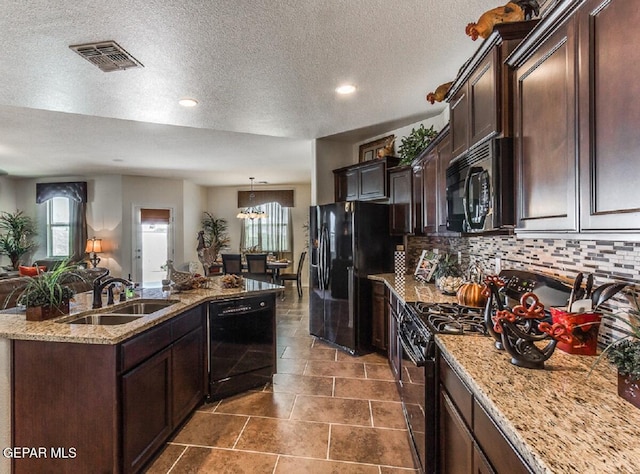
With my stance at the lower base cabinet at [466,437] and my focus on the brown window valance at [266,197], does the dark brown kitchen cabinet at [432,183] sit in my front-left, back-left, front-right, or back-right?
front-right

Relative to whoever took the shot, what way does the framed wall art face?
facing the viewer and to the left of the viewer

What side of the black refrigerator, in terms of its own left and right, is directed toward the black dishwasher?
front

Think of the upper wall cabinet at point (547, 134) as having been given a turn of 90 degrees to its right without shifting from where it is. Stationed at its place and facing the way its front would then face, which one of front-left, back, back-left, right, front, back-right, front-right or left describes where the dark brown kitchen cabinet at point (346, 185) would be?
front

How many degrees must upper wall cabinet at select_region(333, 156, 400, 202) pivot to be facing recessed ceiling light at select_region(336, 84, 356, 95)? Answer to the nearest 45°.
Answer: approximately 45° to its left

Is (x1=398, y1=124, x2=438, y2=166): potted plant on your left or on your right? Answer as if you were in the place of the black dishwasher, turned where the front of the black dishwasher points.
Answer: on your left

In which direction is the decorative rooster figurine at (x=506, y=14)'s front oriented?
to the viewer's left

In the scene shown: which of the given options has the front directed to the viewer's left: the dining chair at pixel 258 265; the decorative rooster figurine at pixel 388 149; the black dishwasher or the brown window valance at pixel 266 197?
the decorative rooster figurine

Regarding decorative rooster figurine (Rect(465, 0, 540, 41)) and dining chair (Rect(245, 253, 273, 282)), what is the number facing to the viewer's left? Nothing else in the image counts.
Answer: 1

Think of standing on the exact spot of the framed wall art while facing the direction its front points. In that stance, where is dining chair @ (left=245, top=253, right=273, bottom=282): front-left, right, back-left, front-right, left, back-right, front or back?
right

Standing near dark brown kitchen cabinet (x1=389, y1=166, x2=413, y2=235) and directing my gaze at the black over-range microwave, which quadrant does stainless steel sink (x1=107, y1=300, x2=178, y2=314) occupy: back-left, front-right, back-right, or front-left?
front-right

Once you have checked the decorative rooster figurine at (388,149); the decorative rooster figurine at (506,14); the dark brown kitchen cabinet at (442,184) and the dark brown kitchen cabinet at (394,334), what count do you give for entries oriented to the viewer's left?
4

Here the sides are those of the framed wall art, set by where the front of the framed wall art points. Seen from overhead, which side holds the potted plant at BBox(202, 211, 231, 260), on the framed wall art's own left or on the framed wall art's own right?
on the framed wall art's own right

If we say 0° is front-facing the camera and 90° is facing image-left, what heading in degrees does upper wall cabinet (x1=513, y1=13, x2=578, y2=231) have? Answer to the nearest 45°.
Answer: approximately 45°

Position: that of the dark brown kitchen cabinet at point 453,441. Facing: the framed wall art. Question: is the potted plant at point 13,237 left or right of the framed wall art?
left

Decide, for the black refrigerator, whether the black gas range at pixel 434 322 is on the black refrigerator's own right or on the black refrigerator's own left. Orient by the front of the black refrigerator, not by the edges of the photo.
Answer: on the black refrigerator's own left

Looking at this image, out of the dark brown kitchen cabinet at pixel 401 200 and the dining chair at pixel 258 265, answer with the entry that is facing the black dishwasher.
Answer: the dark brown kitchen cabinet
